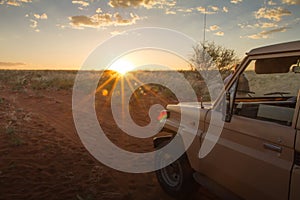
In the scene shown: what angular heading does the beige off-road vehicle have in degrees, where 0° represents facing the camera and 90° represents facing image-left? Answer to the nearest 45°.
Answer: approximately 135°
